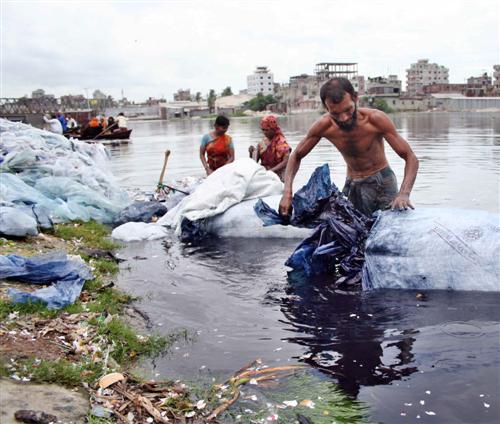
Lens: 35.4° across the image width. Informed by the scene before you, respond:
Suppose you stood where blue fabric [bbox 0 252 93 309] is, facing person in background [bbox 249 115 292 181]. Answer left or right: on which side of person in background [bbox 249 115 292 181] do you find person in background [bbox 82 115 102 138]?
left

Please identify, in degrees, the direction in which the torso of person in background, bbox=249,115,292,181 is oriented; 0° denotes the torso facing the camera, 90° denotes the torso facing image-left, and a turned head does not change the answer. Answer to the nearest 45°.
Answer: approximately 45°

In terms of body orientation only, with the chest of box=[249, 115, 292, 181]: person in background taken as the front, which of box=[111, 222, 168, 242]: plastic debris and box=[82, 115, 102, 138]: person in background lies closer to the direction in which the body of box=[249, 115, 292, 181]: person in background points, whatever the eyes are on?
the plastic debris

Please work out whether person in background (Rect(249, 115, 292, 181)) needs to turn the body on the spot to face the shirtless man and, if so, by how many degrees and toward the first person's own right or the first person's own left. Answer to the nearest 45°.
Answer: approximately 45° to the first person's own left
